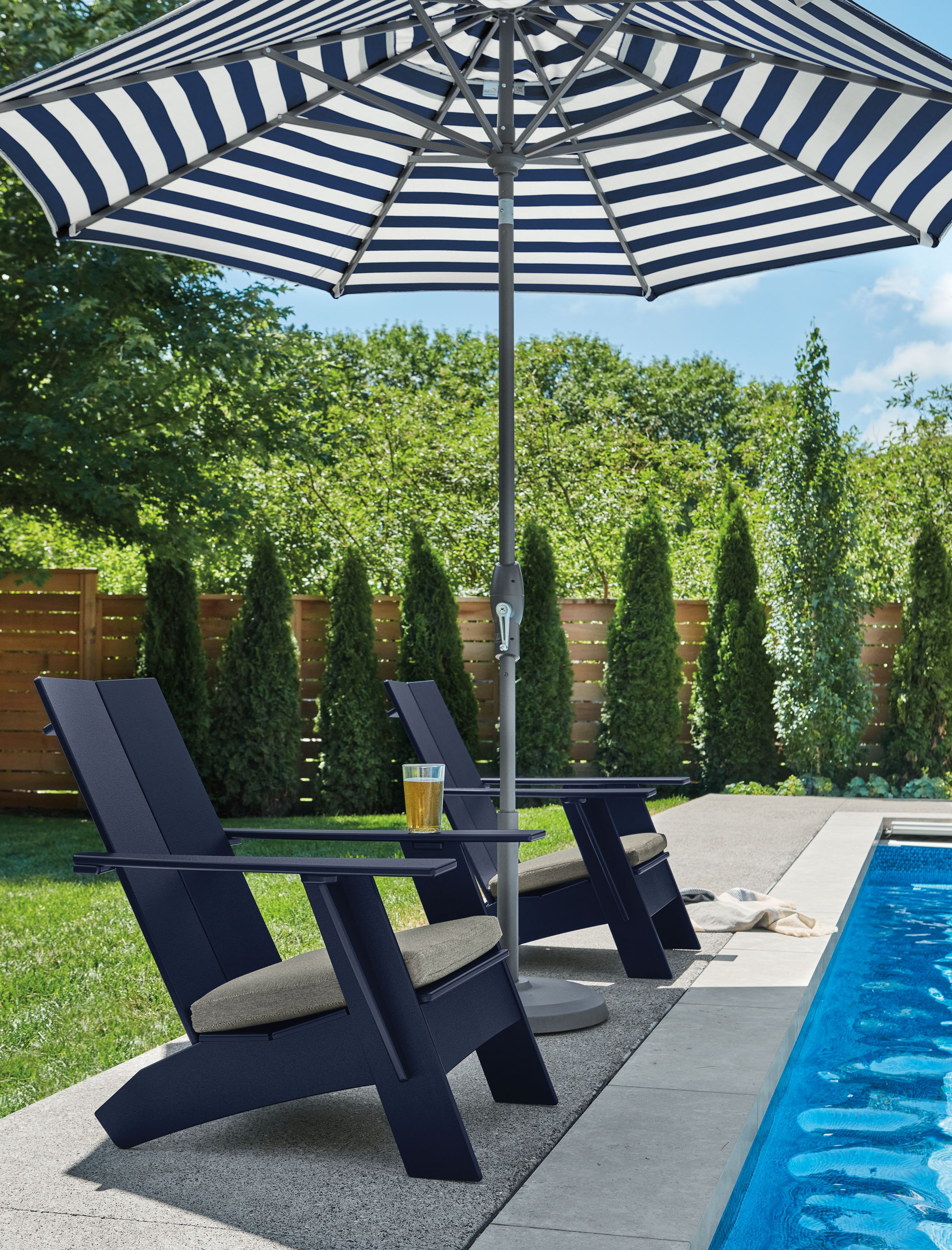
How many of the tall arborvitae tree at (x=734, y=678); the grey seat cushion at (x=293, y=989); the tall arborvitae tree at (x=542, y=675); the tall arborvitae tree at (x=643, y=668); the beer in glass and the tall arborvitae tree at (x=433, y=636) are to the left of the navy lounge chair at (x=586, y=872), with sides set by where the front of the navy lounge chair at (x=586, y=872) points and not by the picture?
4

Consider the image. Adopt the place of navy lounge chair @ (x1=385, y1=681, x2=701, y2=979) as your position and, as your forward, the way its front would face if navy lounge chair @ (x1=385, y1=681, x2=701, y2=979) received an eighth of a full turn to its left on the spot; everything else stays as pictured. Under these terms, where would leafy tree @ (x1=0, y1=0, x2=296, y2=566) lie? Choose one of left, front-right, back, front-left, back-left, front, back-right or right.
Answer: left

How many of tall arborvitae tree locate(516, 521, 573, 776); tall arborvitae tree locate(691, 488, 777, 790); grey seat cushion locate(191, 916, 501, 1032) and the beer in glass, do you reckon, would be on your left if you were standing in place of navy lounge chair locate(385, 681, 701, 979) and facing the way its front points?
2

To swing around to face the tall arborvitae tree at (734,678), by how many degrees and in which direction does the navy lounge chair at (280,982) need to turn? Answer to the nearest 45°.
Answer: approximately 90° to its left

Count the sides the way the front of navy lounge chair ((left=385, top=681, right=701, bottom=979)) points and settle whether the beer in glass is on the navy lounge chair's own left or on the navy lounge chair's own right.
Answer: on the navy lounge chair's own right

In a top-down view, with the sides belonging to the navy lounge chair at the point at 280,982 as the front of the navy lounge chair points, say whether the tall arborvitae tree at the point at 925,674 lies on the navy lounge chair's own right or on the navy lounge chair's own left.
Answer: on the navy lounge chair's own left

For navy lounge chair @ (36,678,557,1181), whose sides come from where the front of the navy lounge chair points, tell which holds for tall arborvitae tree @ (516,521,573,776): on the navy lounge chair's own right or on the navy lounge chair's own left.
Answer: on the navy lounge chair's own left

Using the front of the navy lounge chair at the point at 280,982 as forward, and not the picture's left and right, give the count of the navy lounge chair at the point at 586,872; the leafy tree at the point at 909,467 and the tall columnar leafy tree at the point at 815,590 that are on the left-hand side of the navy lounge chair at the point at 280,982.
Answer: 3

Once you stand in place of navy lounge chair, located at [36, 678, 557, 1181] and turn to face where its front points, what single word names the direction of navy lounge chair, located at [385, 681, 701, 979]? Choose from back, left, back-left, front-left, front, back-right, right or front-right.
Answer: left

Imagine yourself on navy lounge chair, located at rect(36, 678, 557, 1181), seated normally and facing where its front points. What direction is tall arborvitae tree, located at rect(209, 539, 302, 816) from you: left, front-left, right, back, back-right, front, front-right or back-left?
back-left

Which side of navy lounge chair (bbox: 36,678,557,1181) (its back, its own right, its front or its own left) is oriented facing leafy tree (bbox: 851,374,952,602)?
left

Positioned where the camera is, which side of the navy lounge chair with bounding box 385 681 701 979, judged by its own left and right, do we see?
right

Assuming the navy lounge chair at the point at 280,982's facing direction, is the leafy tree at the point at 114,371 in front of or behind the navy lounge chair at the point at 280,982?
behind

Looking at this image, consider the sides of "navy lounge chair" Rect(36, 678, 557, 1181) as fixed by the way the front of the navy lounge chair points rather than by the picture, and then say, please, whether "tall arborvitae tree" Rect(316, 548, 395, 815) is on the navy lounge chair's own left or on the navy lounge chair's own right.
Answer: on the navy lounge chair's own left

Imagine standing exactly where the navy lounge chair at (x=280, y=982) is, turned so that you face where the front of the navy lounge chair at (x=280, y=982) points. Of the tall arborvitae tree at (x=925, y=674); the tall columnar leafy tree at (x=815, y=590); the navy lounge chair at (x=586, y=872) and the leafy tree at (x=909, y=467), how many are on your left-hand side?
4

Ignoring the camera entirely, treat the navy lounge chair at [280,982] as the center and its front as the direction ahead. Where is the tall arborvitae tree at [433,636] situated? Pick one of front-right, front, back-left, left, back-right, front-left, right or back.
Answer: back-left
